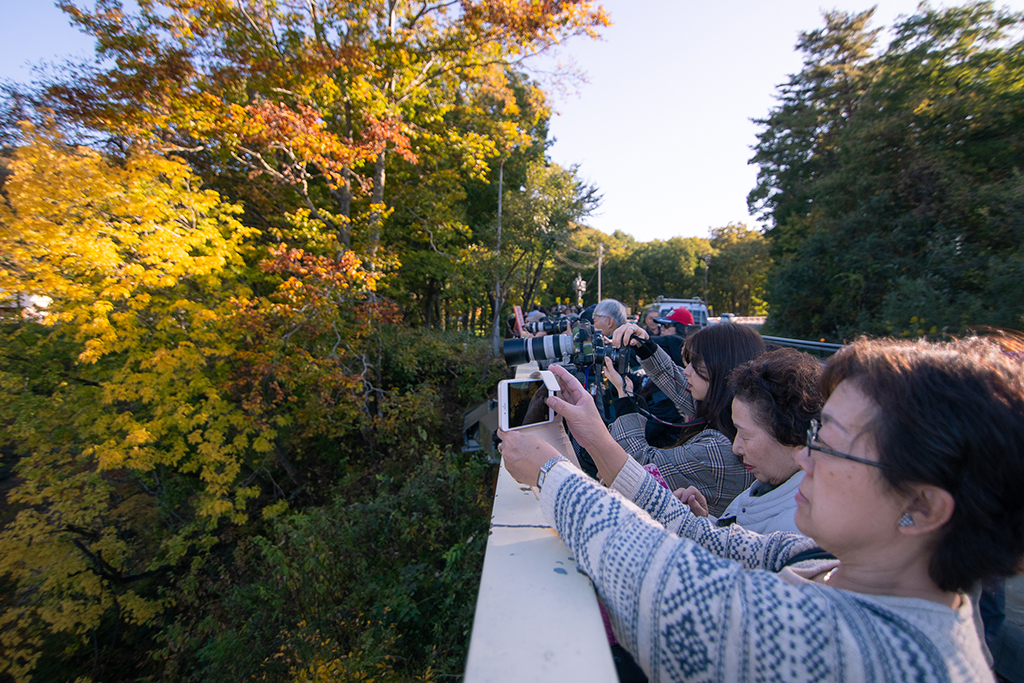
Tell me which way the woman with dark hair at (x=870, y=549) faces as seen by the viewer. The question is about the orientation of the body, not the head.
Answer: to the viewer's left

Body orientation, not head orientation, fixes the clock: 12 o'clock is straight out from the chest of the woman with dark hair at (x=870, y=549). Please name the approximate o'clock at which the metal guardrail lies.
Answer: The metal guardrail is roughly at 3 o'clock from the woman with dark hair.

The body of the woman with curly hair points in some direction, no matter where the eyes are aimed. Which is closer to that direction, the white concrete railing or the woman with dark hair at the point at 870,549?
the white concrete railing

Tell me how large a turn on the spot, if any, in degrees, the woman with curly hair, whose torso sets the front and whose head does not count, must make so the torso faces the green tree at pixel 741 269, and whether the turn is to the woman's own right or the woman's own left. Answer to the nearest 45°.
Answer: approximately 90° to the woman's own right

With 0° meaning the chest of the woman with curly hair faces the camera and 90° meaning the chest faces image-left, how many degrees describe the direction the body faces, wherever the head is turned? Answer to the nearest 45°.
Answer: approximately 90°

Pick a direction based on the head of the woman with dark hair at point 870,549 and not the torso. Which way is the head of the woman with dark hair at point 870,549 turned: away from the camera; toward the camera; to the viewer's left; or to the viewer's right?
to the viewer's left

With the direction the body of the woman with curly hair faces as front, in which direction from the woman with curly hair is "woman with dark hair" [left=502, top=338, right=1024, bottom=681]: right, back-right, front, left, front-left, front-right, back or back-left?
left

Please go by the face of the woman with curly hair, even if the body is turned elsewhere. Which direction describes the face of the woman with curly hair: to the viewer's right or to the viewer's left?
to the viewer's left

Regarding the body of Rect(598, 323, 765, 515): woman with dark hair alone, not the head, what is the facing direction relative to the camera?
to the viewer's left

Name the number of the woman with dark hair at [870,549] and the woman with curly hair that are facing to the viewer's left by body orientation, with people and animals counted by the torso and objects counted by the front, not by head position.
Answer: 2

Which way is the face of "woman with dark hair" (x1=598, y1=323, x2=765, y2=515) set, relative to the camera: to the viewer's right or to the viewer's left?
to the viewer's left

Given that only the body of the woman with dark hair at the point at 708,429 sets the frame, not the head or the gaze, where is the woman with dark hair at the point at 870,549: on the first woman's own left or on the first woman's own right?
on the first woman's own left

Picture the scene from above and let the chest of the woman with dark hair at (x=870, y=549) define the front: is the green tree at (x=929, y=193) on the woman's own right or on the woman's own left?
on the woman's own right
